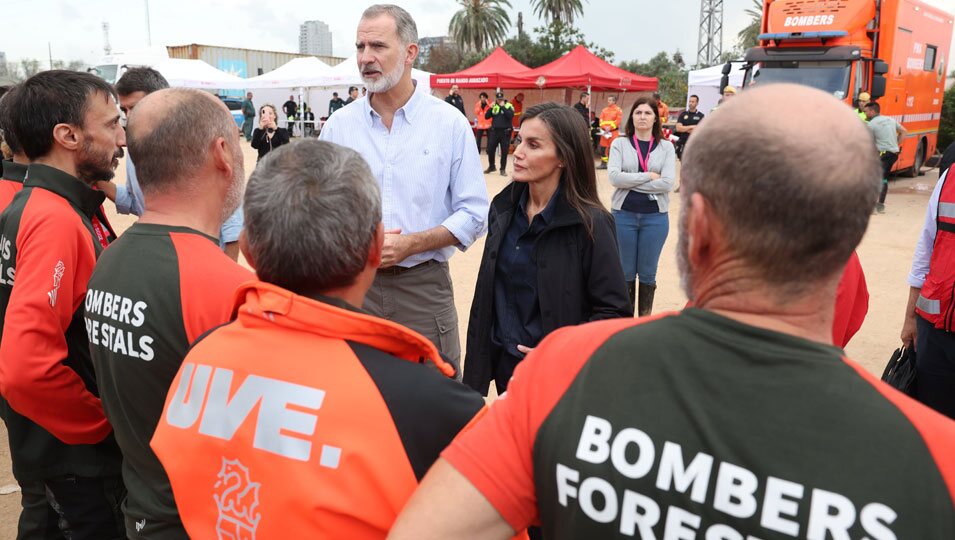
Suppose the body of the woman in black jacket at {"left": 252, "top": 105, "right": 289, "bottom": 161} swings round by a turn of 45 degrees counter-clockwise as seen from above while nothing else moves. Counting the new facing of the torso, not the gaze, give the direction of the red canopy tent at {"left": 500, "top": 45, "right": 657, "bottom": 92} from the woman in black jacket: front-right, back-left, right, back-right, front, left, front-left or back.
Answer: left

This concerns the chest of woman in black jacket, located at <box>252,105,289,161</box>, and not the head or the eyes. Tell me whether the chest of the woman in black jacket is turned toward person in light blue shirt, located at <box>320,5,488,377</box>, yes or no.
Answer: yes

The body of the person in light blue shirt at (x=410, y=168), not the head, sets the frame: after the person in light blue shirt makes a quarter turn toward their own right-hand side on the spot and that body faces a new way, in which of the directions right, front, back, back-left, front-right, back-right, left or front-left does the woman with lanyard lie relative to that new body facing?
right

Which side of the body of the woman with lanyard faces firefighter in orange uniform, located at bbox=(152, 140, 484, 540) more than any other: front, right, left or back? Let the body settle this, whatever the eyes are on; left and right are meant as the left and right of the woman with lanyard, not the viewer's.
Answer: front

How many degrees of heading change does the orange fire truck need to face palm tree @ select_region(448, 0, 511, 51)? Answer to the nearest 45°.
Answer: approximately 90° to its right

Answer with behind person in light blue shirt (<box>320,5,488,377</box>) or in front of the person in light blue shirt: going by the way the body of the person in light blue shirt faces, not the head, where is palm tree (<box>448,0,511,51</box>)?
behind

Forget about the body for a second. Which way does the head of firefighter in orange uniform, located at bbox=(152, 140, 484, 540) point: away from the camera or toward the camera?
away from the camera

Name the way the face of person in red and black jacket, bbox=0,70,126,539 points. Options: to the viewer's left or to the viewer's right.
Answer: to the viewer's right

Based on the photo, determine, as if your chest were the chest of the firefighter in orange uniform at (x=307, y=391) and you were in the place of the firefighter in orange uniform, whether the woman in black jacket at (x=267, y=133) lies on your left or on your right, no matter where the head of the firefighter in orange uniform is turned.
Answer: on your left

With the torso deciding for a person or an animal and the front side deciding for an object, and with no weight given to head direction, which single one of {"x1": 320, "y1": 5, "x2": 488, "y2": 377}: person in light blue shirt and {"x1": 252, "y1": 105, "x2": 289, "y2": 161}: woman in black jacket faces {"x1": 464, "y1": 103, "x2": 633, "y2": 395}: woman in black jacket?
{"x1": 252, "y1": 105, "x2": 289, "y2": 161}: woman in black jacket

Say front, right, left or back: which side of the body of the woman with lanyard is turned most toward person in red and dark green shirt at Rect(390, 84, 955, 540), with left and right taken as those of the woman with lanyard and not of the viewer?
front

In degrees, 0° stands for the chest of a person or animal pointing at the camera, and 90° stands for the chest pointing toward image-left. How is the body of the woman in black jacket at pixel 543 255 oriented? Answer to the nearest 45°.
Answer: approximately 45°
